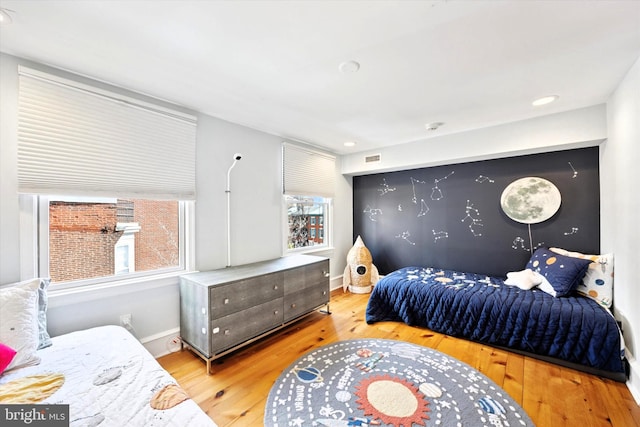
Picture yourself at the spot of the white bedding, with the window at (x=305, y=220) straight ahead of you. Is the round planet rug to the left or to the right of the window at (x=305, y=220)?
right

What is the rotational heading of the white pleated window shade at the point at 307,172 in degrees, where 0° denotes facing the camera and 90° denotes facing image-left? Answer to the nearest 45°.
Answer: approximately 315°

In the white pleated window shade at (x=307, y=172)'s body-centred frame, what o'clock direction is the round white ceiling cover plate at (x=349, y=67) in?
The round white ceiling cover plate is roughly at 1 o'clock from the white pleated window shade.

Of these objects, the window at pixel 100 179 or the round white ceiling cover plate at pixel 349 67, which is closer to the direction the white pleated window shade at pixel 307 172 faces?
the round white ceiling cover plate

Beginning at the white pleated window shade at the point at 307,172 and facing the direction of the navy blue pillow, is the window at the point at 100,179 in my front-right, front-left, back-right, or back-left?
back-right

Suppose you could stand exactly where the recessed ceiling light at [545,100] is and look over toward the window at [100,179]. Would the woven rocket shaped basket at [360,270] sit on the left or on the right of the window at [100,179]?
right

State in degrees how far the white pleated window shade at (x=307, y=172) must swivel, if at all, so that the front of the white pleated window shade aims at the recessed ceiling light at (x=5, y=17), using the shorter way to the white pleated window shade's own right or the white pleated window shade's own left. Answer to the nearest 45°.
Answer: approximately 90° to the white pleated window shade's own right

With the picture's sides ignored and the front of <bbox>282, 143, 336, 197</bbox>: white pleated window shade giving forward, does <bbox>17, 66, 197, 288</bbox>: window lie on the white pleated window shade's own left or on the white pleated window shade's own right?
on the white pleated window shade's own right
